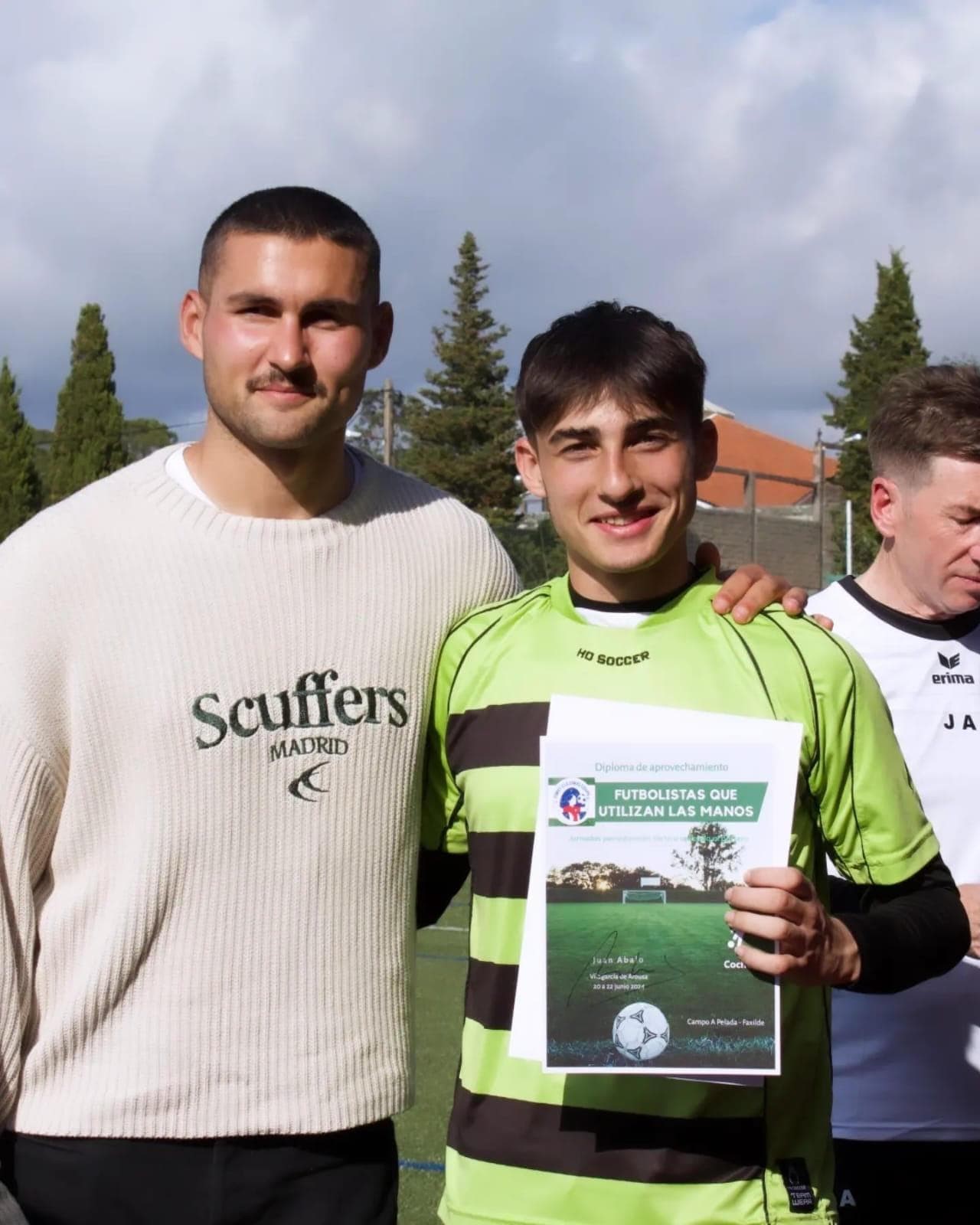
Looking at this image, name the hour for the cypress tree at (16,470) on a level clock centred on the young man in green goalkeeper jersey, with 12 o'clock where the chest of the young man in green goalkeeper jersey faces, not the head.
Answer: The cypress tree is roughly at 5 o'clock from the young man in green goalkeeper jersey.

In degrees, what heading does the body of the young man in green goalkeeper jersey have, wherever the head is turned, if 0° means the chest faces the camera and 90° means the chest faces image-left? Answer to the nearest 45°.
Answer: approximately 0°

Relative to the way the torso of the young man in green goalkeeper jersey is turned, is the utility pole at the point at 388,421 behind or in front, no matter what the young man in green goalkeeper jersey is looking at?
behind

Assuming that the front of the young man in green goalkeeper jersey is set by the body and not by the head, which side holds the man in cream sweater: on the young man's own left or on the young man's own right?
on the young man's own right
